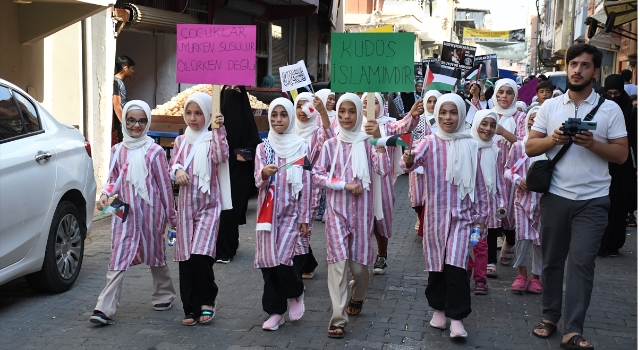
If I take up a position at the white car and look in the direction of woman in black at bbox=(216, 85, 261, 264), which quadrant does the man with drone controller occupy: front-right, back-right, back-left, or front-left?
front-right

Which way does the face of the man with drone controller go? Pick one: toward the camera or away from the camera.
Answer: toward the camera

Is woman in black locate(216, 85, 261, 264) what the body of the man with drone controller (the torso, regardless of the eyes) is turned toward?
no

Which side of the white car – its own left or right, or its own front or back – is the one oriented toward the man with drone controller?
left

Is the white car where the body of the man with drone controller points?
no

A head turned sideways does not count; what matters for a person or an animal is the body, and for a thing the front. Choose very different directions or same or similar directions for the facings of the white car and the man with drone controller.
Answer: same or similar directions

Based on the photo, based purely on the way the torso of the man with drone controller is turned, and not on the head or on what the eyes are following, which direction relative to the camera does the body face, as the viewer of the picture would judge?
toward the camera

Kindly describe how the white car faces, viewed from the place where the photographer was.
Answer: facing the viewer and to the left of the viewer

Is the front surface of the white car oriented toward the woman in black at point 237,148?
no

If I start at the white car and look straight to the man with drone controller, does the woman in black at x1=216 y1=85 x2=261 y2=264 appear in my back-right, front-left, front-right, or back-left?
front-left

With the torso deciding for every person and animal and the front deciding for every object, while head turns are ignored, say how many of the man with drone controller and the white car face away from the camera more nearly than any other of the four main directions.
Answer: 0
